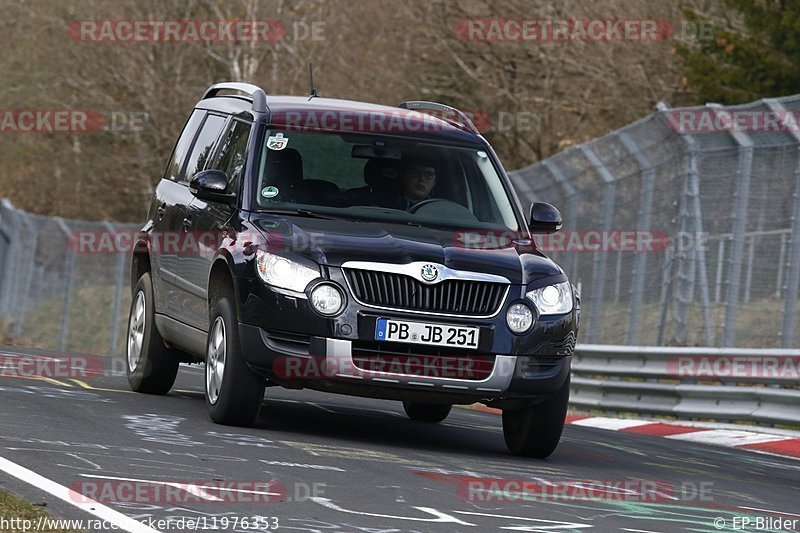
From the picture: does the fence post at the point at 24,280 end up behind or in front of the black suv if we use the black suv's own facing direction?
behind

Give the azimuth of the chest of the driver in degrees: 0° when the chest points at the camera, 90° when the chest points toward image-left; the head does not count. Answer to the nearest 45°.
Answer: approximately 315°

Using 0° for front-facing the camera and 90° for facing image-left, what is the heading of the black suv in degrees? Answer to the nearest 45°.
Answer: approximately 315°

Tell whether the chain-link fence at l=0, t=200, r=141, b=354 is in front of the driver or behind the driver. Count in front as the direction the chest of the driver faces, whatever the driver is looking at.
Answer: behind
